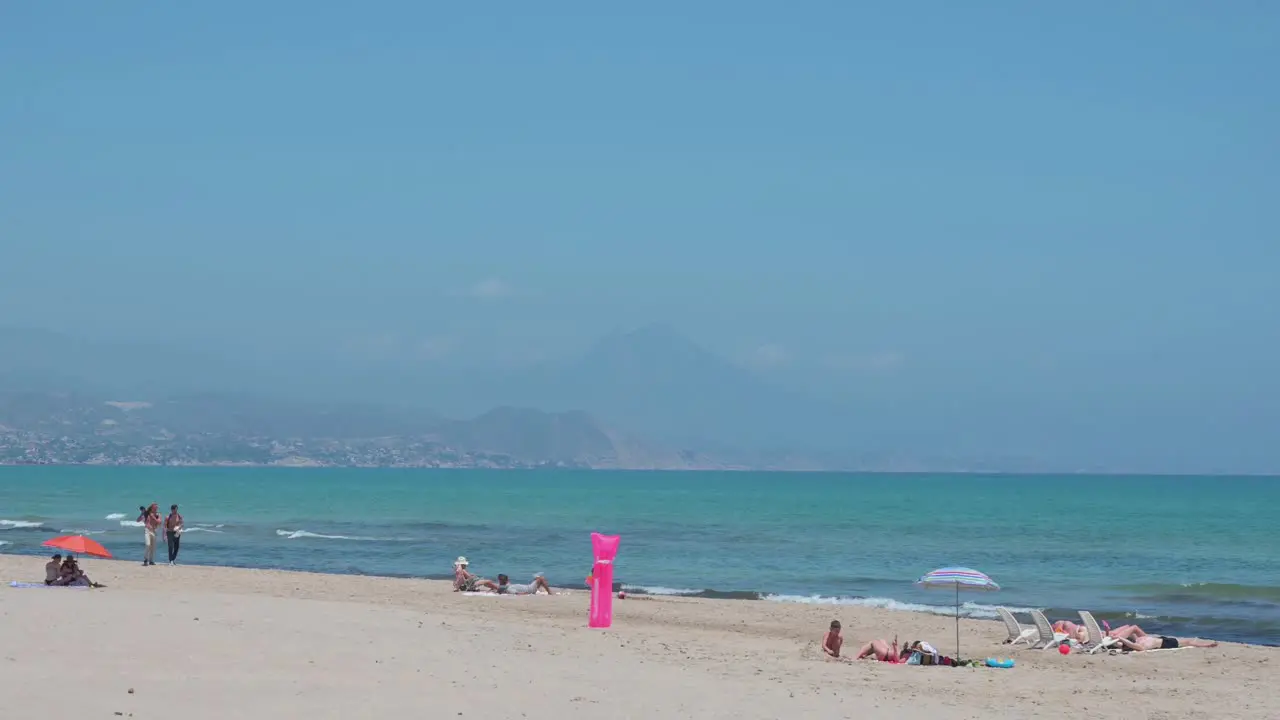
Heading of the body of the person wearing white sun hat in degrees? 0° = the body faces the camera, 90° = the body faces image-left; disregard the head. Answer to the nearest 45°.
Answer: approximately 270°

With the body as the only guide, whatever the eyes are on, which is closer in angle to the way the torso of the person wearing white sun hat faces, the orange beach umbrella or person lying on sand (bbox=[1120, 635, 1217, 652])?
the person lying on sand

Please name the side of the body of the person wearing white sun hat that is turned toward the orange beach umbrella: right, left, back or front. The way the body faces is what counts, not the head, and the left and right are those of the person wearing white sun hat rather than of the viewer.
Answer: back

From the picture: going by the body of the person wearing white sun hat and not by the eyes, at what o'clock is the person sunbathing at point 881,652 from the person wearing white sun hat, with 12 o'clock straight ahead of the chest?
The person sunbathing is roughly at 2 o'clock from the person wearing white sun hat.

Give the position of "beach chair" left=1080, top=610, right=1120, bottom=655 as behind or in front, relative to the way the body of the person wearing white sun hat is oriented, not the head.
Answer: in front

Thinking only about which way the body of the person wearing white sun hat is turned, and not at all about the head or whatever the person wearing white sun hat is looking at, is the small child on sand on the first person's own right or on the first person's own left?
on the first person's own right

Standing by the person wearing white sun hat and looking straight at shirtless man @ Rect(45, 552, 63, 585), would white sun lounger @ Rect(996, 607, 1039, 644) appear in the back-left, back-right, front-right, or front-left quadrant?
back-left

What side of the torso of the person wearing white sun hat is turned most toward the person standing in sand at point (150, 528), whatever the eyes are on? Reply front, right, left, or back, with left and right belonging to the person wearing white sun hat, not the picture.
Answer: back

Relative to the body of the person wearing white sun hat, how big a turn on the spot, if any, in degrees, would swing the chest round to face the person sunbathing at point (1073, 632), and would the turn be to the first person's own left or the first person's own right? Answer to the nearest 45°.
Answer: approximately 45° to the first person's own right

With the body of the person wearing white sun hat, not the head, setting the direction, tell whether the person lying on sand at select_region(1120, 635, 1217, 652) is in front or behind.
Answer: in front
